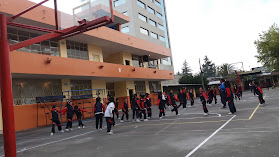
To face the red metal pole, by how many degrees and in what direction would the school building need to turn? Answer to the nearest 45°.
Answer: approximately 45° to its right

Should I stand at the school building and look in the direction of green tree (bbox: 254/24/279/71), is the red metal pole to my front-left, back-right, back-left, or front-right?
back-right

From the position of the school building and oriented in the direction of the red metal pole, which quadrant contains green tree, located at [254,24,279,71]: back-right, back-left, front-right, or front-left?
back-left

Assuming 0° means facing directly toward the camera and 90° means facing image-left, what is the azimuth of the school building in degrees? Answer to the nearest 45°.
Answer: approximately 315°

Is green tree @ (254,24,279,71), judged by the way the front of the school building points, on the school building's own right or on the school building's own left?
on the school building's own left
